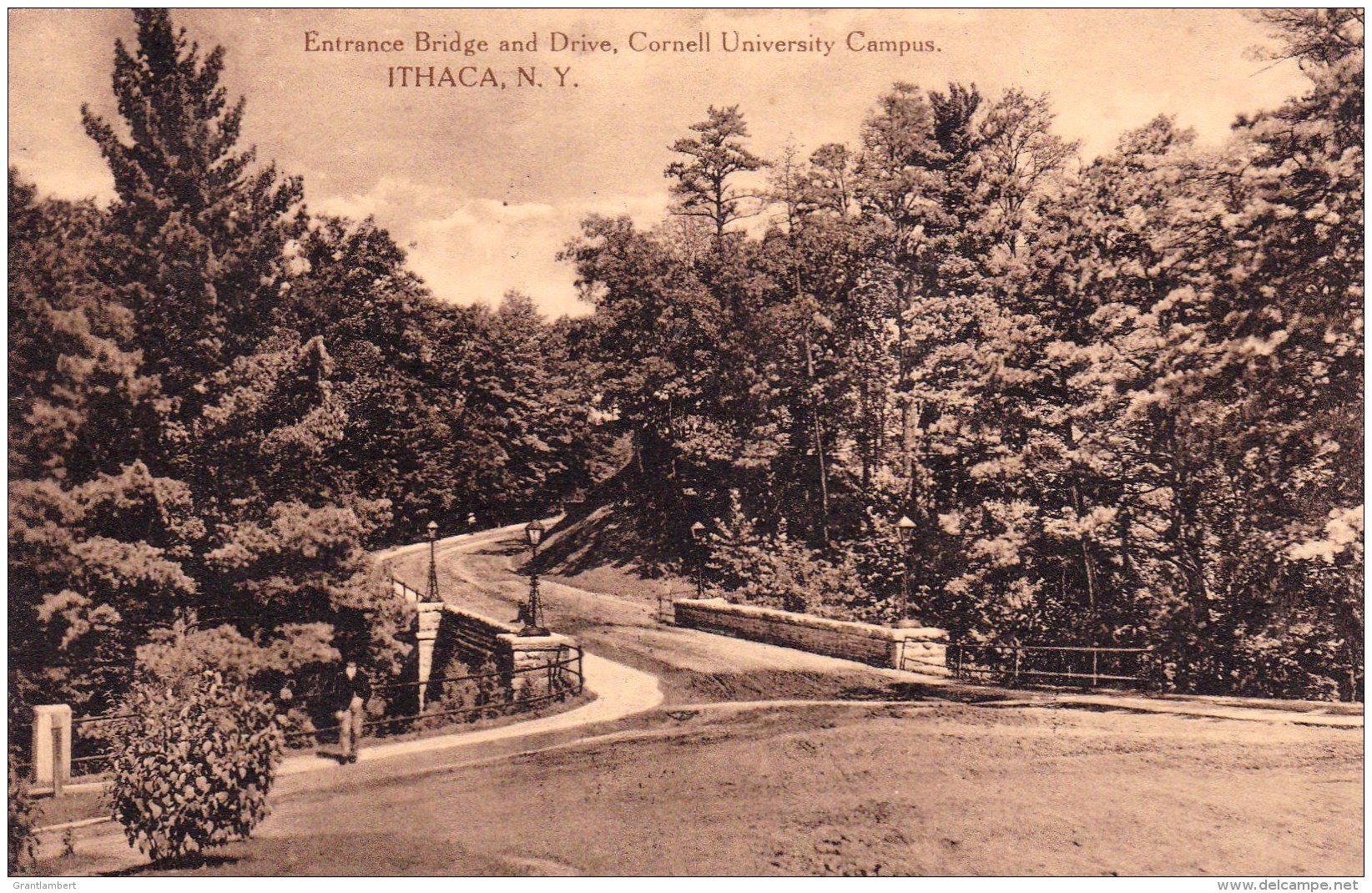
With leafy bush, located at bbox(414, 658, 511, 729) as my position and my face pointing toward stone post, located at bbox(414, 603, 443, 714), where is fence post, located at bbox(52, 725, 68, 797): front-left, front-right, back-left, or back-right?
back-left
